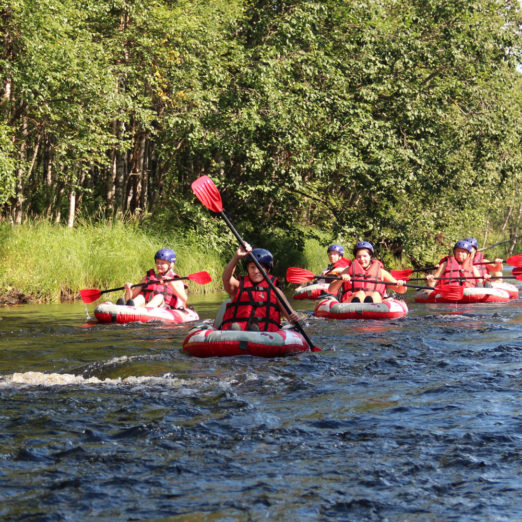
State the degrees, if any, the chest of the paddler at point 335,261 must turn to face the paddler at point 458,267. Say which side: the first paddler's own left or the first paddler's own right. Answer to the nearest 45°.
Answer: approximately 135° to the first paddler's own left

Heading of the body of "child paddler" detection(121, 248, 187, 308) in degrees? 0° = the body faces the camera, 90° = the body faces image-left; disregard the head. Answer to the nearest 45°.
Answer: approximately 45°

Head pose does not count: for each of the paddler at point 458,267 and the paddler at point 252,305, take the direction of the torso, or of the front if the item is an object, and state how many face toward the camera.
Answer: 2

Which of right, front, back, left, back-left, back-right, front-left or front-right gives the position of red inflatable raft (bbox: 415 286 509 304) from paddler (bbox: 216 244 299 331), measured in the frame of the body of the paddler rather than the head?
back-left

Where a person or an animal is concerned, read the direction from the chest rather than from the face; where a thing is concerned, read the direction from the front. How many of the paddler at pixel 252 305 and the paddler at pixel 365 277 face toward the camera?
2

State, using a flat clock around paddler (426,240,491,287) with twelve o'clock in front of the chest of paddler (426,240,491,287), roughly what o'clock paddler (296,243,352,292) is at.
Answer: paddler (296,243,352,292) is roughly at 3 o'clock from paddler (426,240,491,287).

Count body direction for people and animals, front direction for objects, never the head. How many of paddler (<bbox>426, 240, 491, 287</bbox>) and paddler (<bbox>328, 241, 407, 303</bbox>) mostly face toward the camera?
2

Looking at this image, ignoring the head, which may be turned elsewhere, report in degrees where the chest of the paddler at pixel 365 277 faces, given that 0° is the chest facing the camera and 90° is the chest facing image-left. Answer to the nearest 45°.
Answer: approximately 0°

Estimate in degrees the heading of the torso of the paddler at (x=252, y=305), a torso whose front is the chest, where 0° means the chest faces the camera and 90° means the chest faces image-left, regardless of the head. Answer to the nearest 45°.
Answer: approximately 0°
